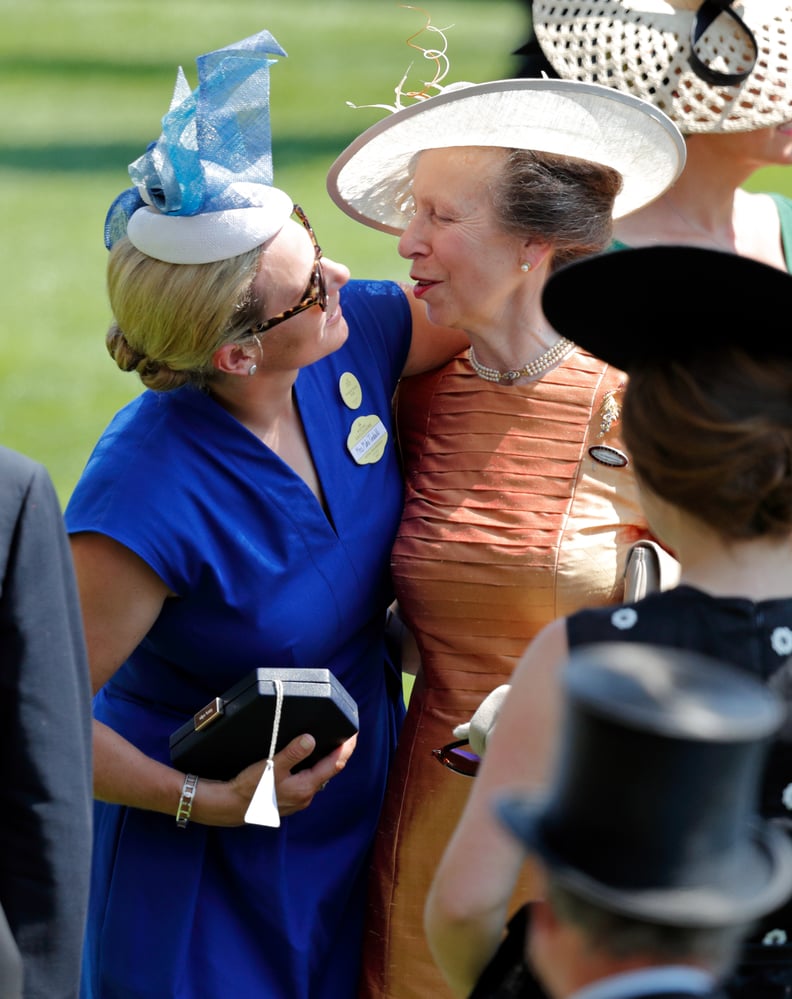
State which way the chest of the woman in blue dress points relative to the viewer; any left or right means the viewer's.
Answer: facing the viewer and to the right of the viewer

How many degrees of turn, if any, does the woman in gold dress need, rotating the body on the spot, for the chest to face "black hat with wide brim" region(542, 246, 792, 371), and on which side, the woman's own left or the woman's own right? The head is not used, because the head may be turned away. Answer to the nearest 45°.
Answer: approximately 45° to the woman's own left

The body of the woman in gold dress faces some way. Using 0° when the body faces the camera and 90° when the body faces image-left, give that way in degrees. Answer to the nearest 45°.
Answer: approximately 45°

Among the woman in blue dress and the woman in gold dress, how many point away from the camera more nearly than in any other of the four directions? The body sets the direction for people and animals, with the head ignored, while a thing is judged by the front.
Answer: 0

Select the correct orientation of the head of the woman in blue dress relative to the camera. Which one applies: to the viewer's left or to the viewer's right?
to the viewer's right
